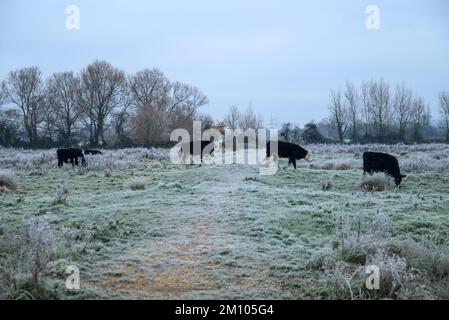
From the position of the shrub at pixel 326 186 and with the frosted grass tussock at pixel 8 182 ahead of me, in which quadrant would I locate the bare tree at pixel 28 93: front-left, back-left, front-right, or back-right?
front-right

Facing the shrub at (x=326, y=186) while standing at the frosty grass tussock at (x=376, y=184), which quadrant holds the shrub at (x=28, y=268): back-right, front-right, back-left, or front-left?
front-left
